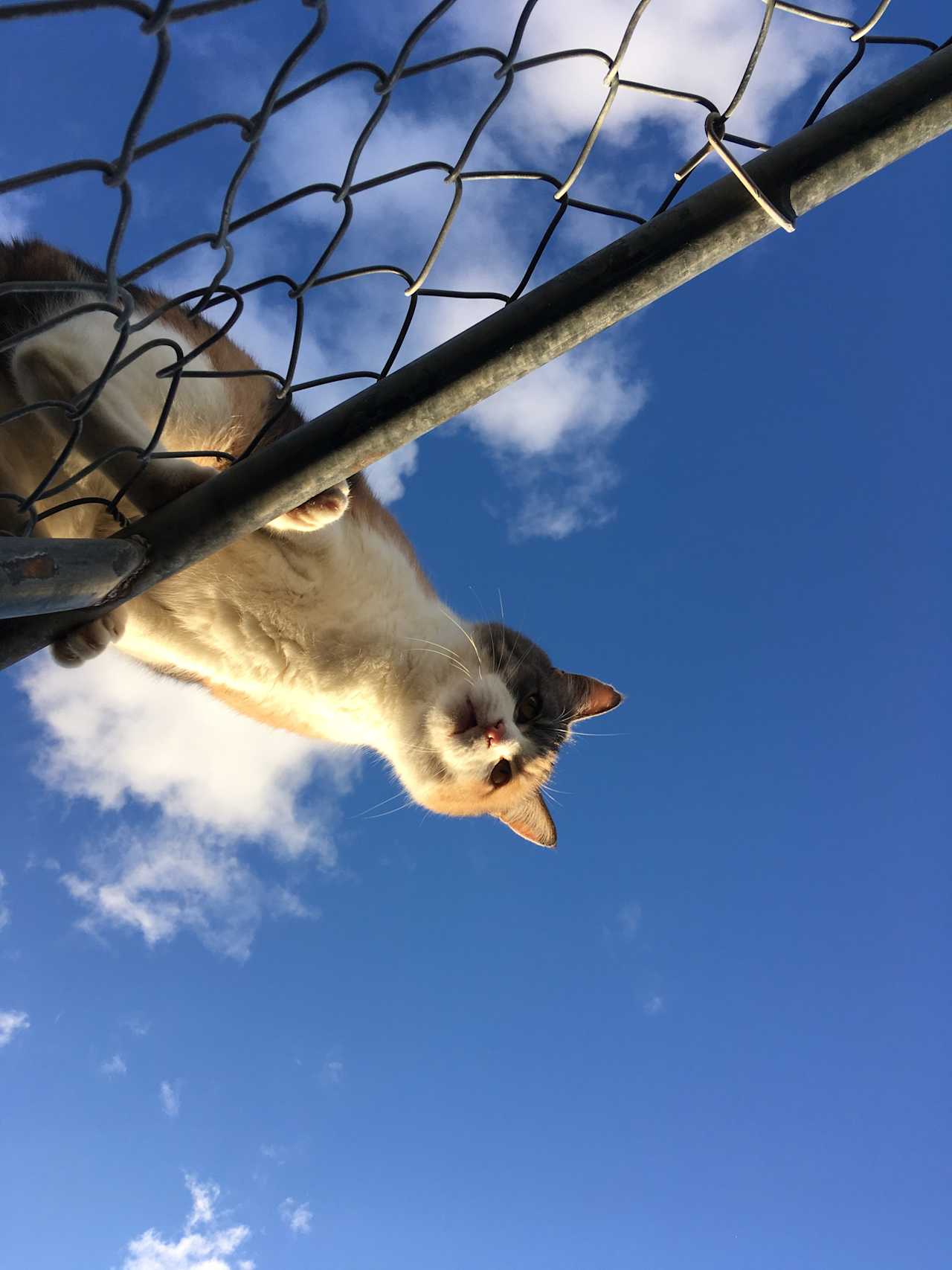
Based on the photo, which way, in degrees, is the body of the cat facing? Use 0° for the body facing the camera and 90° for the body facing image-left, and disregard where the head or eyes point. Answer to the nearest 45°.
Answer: approximately 315°
